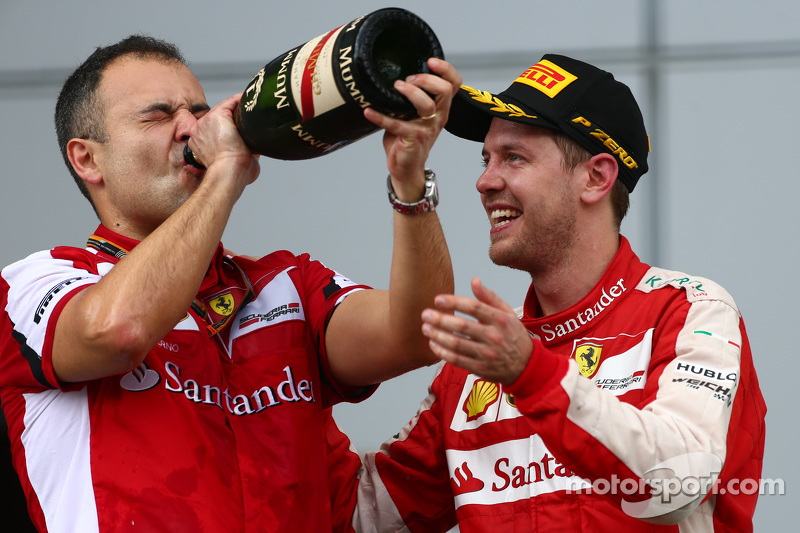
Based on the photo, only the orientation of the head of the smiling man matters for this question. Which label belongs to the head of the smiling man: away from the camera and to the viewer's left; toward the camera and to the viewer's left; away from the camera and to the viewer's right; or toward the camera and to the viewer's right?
toward the camera and to the viewer's left

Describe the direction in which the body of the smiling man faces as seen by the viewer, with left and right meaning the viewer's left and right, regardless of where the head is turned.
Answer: facing the viewer and to the left of the viewer
